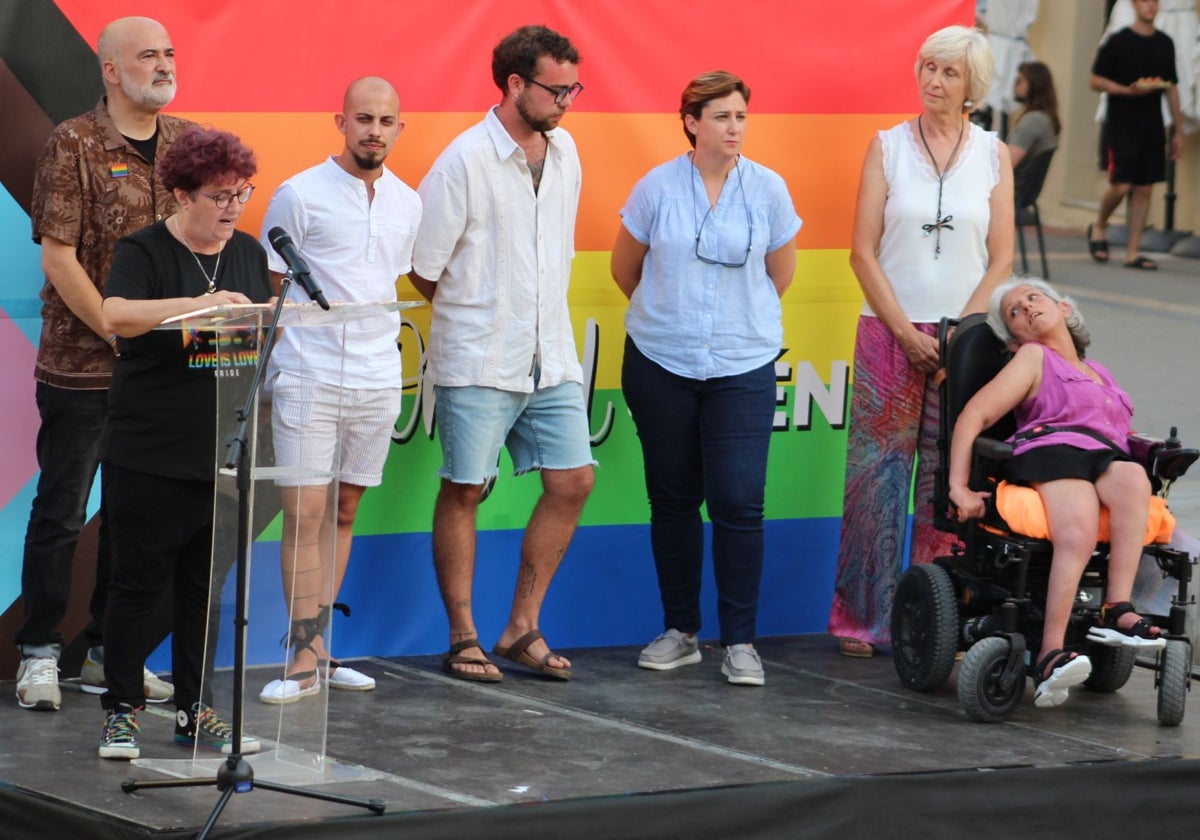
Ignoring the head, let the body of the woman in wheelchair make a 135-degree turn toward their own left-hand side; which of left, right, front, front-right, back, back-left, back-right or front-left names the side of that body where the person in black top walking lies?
front

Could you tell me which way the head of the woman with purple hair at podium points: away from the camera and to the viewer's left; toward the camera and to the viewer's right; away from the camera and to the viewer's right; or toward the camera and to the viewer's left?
toward the camera and to the viewer's right

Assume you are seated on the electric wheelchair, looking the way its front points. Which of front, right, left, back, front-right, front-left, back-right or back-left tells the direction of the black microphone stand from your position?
right

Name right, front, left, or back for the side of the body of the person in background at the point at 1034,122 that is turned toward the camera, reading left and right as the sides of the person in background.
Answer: left

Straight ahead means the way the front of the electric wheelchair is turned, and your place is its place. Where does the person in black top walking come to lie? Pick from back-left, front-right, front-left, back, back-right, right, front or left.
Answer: back-left

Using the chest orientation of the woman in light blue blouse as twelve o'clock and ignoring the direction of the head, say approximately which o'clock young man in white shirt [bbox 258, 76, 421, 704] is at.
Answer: The young man in white shirt is roughly at 2 o'clock from the woman in light blue blouse.

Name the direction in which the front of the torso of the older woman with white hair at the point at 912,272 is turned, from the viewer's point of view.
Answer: toward the camera

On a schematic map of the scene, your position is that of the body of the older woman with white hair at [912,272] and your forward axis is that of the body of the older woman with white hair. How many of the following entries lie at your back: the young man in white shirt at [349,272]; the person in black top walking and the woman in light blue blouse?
1

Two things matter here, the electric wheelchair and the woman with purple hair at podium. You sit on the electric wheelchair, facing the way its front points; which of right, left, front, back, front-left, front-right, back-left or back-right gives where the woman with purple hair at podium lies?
right

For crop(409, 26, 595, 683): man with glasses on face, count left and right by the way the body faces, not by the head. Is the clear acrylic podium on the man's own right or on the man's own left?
on the man's own right
